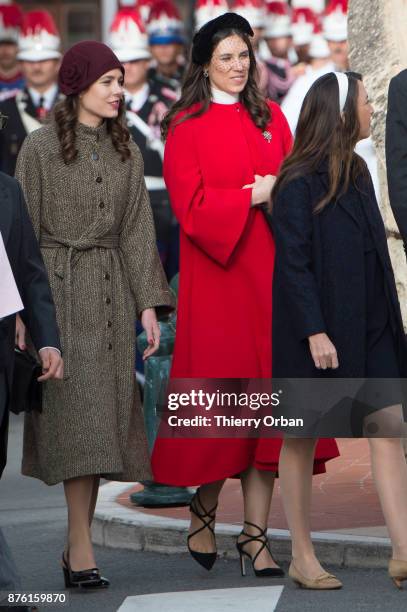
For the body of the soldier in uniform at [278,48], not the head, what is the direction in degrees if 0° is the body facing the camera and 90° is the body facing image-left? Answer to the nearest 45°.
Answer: approximately 0°

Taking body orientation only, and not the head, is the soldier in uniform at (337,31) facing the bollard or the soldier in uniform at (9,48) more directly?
the bollard

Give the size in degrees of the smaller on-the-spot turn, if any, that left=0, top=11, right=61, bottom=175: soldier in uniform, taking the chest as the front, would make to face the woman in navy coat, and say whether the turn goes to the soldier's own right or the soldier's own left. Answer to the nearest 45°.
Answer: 0° — they already face them

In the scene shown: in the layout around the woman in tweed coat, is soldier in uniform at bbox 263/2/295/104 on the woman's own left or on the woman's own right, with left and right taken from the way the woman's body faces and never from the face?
on the woman's own left

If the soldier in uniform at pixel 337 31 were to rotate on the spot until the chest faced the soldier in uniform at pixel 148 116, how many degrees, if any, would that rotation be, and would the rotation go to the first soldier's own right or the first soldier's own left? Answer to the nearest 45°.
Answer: approximately 45° to the first soldier's own right

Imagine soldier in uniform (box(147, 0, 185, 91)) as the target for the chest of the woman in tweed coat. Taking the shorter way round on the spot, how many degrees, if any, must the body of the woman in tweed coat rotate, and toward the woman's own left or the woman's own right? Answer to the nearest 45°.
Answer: approximately 135° to the woman's own left
